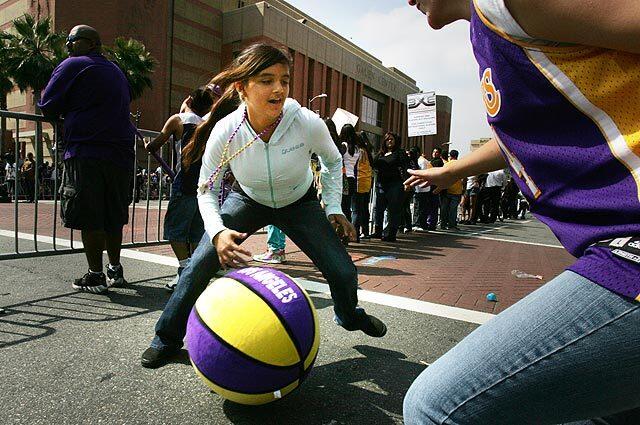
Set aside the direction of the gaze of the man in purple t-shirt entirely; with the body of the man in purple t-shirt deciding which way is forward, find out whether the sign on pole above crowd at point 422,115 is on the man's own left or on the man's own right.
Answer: on the man's own right

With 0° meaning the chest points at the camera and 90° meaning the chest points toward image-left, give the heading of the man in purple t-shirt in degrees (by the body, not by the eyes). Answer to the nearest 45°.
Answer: approximately 135°

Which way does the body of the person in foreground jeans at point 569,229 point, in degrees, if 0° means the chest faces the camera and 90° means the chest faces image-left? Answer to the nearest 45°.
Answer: approximately 90°

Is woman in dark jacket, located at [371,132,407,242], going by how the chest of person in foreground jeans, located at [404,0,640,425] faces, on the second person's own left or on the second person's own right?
on the second person's own right

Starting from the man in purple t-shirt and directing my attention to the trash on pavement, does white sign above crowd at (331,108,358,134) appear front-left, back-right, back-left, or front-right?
front-left

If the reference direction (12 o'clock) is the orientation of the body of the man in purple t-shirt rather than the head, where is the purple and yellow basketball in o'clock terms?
The purple and yellow basketball is roughly at 7 o'clock from the man in purple t-shirt.

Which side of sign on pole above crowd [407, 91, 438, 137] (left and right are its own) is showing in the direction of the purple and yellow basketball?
front

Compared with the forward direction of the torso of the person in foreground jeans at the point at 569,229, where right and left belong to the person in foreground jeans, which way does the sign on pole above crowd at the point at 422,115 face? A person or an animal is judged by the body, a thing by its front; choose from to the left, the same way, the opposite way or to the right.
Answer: to the left

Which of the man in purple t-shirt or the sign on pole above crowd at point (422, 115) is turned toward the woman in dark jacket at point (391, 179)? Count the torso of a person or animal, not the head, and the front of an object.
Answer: the sign on pole above crowd

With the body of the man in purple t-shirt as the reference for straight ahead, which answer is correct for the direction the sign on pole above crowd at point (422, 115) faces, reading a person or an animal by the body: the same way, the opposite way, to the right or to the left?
to the left

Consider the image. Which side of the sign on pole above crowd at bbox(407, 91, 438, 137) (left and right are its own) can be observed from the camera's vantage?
front

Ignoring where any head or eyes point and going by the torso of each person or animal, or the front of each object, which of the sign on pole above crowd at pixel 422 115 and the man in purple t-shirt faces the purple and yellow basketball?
the sign on pole above crowd

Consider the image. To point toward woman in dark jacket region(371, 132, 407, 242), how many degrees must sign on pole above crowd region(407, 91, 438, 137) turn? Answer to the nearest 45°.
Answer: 0° — it already faces them

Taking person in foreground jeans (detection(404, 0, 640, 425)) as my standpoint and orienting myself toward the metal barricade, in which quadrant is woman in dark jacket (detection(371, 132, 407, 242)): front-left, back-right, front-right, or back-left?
front-right

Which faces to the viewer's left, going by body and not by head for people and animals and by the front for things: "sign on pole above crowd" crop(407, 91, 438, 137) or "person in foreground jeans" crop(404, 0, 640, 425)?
the person in foreground jeans

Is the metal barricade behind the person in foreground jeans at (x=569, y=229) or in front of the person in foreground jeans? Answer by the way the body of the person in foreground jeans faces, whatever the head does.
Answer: in front

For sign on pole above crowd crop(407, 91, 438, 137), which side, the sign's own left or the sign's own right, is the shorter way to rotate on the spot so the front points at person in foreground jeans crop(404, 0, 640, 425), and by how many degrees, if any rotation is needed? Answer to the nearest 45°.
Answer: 0° — it already faces them

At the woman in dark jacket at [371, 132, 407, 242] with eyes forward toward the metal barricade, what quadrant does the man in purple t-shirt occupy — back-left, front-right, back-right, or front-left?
front-left
